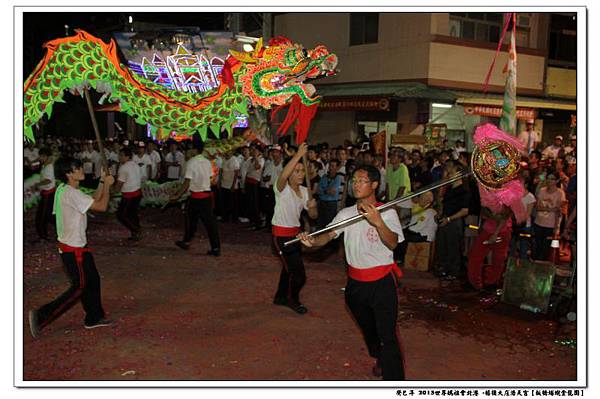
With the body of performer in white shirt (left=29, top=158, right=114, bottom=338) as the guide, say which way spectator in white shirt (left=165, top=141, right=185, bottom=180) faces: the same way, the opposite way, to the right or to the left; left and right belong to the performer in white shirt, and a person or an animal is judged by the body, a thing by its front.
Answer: to the right

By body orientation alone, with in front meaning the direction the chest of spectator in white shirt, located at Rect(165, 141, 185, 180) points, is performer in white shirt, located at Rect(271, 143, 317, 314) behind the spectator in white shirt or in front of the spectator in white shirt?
in front

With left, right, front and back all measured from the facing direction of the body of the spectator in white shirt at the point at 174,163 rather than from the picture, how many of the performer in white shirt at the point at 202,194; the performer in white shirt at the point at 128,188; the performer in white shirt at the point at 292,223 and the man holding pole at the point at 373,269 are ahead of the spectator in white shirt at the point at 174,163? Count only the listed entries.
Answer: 4

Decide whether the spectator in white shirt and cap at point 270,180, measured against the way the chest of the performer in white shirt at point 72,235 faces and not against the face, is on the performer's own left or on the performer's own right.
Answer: on the performer's own left

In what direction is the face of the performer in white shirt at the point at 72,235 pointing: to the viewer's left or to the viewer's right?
to the viewer's right

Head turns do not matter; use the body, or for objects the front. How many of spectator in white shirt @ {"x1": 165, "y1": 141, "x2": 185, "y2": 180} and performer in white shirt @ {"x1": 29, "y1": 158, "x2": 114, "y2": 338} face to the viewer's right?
1

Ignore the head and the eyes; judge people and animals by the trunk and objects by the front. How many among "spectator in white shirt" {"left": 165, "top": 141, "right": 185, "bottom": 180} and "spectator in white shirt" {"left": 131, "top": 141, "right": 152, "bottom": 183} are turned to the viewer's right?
0

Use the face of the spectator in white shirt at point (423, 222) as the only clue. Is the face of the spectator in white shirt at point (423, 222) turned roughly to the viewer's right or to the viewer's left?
to the viewer's left
